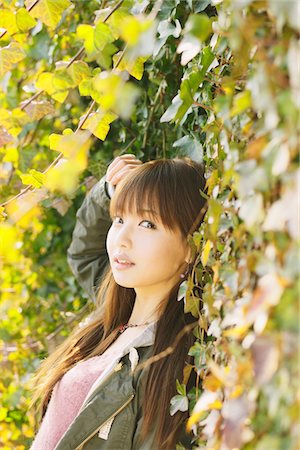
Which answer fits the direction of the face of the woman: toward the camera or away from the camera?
toward the camera

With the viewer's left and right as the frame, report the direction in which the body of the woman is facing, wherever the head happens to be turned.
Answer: facing the viewer and to the left of the viewer

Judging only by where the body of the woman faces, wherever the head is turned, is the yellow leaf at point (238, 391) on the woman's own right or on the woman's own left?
on the woman's own left
